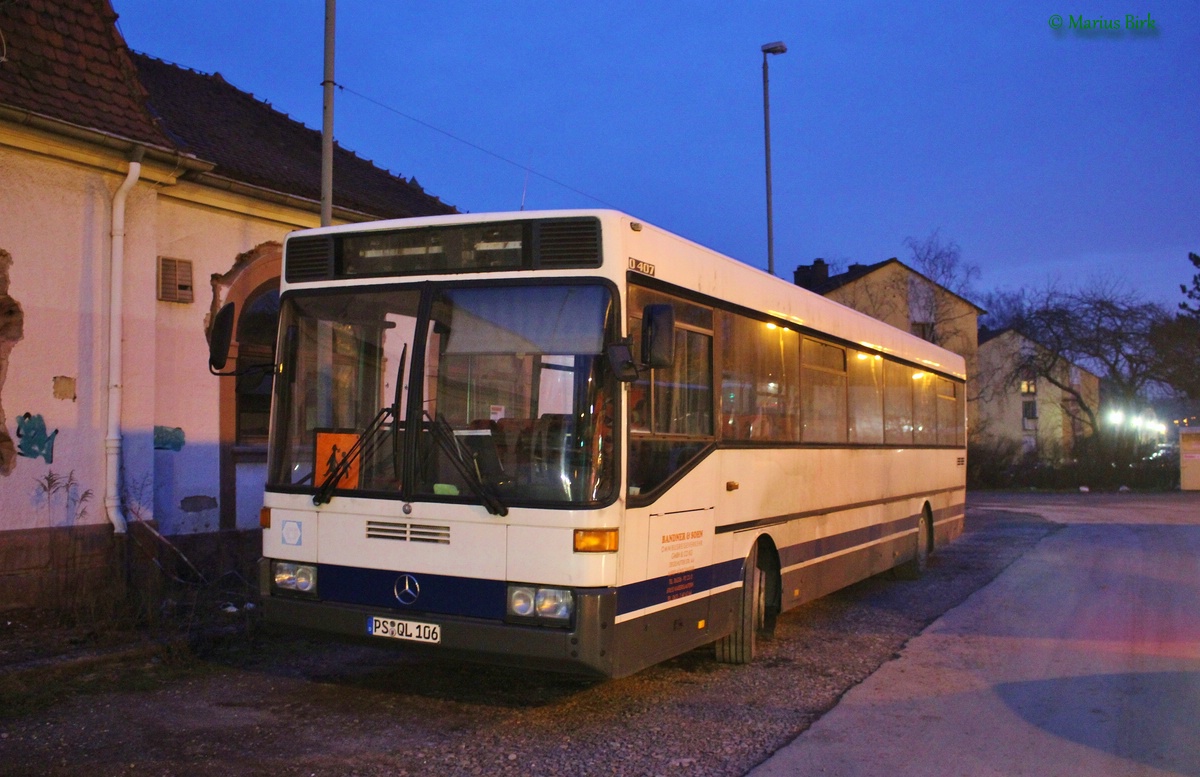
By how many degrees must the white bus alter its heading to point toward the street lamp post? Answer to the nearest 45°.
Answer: approximately 135° to its right

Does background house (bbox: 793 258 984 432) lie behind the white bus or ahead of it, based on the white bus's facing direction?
behind

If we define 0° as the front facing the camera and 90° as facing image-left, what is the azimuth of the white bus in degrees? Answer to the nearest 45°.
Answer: approximately 45°

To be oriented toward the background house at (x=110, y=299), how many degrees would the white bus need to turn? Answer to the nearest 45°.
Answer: approximately 90° to its right
